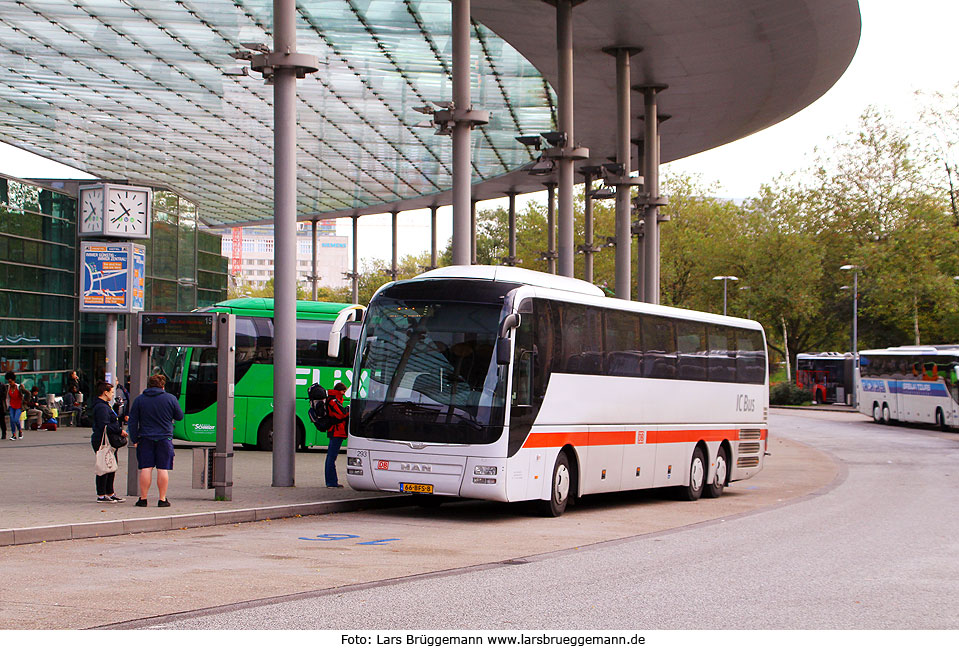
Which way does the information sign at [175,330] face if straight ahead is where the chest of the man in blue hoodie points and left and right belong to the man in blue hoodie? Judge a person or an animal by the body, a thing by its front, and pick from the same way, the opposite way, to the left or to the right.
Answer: the opposite way

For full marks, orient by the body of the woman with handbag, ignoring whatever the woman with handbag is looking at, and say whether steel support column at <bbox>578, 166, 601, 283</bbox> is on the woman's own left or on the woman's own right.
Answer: on the woman's own left

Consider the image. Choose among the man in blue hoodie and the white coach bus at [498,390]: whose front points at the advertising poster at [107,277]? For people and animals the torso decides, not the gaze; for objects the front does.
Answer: the man in blue hoodie

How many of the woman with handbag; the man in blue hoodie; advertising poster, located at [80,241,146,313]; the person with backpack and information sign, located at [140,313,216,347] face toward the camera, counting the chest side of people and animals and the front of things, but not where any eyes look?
2

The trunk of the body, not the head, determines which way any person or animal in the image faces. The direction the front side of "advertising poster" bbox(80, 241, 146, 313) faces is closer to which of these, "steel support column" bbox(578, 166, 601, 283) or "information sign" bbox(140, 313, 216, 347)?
the information sign

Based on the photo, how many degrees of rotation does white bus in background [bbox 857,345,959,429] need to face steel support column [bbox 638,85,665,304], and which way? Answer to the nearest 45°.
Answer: approximately 90° to its right

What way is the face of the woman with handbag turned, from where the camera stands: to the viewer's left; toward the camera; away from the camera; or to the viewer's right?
to the viewer's right

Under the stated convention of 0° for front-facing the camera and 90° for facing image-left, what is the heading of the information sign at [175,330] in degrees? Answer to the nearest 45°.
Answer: approximately 0°

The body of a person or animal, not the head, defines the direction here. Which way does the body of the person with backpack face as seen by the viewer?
to the viewer's right

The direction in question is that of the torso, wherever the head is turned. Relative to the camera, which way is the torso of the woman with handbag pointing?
to the viewer's right

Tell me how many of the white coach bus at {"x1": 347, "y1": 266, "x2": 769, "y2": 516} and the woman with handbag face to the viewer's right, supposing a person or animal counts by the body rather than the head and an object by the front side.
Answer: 1

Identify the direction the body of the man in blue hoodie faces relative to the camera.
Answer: away from the camera

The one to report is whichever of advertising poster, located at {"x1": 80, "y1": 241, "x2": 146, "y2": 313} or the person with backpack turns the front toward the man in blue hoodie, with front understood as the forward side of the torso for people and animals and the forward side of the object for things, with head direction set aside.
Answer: the advertising poster

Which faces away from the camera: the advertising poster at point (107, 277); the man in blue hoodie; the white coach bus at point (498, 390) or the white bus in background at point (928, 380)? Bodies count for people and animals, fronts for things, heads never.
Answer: the man in blue hoodie
